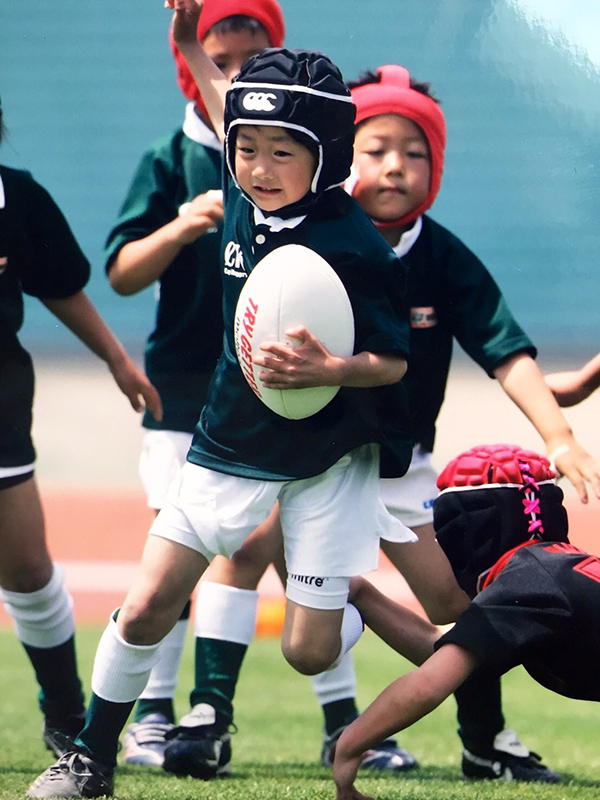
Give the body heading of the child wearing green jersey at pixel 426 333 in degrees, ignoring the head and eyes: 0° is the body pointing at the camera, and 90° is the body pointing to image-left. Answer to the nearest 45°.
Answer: approximately 0°

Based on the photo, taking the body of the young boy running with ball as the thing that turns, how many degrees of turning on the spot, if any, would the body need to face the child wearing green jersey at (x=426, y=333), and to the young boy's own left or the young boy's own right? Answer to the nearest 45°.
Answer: approximately 180°

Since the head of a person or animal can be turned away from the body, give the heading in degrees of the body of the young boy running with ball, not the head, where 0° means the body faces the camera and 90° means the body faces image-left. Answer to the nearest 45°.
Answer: approximately 45°
